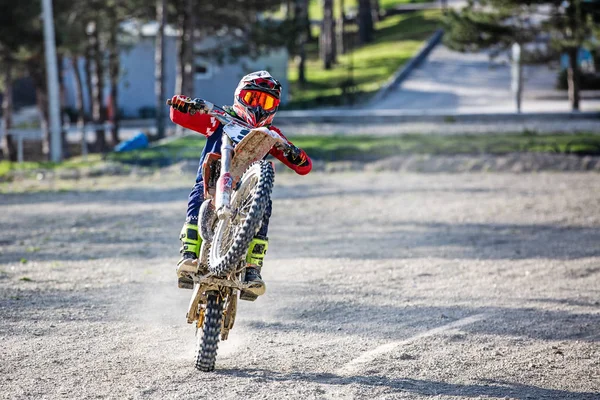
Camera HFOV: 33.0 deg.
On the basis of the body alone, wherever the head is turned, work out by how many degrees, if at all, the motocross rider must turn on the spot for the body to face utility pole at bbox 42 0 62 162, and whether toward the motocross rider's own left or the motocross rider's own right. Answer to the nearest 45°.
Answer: approximately 180°

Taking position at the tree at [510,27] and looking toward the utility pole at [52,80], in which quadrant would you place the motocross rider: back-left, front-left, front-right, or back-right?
front-left

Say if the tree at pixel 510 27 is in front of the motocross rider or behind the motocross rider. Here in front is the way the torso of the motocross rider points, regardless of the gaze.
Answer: behind

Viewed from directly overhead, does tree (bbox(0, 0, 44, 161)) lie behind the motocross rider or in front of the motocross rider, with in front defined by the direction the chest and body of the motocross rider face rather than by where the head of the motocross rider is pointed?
behind

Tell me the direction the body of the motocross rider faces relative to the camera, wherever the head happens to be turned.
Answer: toward the camera
